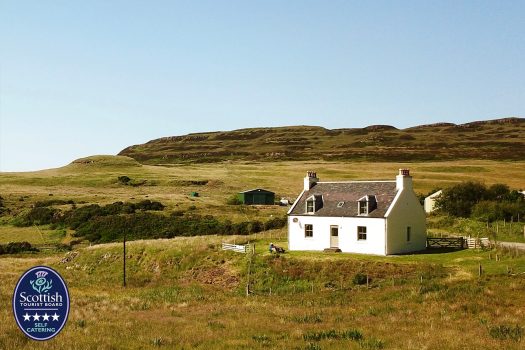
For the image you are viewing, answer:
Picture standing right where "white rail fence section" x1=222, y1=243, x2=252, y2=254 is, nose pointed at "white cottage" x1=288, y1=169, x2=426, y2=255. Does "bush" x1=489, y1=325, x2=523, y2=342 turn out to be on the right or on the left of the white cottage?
right

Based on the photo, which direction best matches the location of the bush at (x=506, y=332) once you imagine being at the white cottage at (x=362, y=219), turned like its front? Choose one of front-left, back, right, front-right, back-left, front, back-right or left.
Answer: front-left

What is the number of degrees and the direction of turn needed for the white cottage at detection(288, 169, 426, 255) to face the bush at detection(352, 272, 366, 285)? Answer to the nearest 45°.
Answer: approximately 45° to its left

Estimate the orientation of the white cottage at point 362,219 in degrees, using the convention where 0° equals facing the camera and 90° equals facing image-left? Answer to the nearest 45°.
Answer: approximately 45°

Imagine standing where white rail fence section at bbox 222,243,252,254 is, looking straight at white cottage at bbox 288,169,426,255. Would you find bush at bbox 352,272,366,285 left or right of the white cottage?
right

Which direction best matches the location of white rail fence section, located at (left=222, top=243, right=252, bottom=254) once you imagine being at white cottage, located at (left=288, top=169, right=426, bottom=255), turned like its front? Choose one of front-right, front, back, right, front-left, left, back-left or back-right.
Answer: front-right
